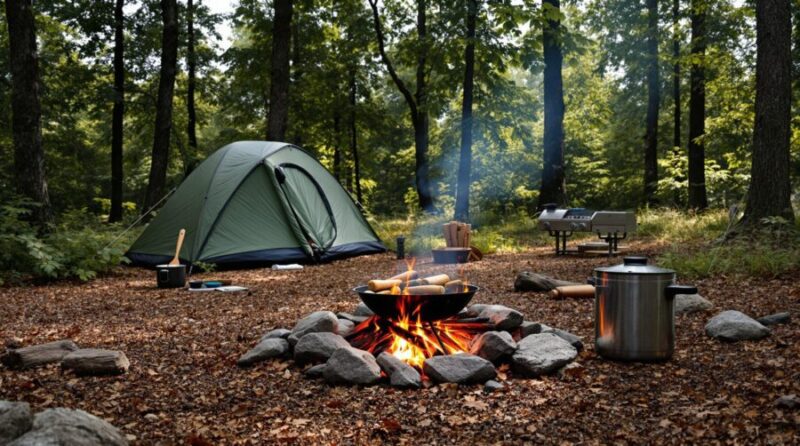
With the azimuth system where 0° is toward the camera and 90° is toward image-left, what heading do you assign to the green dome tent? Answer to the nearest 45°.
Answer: approximately 315°

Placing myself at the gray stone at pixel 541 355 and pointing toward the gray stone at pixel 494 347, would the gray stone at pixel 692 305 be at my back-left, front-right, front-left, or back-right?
back-right

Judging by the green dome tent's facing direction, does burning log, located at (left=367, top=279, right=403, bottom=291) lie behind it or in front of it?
in front

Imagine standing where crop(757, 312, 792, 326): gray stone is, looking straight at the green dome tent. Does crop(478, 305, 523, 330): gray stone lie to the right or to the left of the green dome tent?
left

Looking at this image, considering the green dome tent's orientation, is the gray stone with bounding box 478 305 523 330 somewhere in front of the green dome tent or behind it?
in front

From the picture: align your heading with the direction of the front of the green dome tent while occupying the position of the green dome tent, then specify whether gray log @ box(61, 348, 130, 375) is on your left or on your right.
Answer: on your right

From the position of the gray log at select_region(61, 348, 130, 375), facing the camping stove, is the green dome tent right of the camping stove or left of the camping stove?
left

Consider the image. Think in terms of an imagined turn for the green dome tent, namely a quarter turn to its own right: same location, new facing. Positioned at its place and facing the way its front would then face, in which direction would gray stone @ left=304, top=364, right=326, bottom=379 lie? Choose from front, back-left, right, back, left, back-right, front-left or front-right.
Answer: front-left

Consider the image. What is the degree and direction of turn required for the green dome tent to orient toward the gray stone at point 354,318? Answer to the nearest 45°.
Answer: approximately 45° to its right

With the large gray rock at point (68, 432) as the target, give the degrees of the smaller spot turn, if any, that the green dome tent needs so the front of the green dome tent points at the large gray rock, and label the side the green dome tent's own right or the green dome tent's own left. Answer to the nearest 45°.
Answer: approximately 45° to the green dome tent's own right

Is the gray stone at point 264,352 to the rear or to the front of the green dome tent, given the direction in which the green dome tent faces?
to the front

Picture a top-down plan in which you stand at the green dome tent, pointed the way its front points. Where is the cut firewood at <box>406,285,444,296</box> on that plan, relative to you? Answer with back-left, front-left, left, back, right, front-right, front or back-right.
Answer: front-right

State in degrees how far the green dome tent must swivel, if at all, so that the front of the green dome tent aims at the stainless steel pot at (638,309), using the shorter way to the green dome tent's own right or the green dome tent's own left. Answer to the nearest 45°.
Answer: approximately 45° to the green dome tent's own right

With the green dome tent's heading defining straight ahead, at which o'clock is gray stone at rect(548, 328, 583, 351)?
The gray stone is roughly at 1 o'clock from the green dome tent.

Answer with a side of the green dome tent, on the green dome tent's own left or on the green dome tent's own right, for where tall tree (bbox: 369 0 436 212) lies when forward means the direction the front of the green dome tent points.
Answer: on the green dome tent's own left

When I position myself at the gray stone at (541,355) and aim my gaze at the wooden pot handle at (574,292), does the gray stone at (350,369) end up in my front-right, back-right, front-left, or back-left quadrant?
back-left

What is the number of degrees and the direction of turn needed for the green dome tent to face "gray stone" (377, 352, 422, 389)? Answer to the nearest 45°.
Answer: approximately 45° to its right
